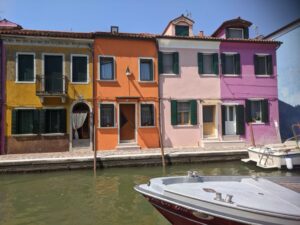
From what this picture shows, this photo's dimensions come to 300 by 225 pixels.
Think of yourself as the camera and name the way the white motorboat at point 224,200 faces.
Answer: facing to the left of the viewer

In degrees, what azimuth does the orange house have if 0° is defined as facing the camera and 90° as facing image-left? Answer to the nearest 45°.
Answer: approximately 0°

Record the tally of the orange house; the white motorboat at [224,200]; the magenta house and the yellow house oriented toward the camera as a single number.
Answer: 3

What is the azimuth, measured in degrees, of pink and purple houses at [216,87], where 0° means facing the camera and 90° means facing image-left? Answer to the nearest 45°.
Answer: approximately 0°

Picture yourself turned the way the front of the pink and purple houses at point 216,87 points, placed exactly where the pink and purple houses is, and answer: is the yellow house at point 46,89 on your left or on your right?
on your right

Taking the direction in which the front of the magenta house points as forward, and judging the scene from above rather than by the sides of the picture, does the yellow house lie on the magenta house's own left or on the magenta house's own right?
on the magenta house's own right

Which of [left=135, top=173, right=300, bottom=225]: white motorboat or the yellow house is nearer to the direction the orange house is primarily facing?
the white motorboat

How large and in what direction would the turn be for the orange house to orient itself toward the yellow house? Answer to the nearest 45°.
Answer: approximately 90° to its right

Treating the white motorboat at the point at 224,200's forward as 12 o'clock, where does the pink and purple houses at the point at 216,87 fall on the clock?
The pink and purple houses is roughly at 3 o'clock from the white motorboat.

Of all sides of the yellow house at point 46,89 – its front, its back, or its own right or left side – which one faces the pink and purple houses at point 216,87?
left

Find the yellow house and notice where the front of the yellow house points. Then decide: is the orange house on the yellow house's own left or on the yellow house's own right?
on the yellow house's own left

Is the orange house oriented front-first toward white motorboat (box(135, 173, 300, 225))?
yes

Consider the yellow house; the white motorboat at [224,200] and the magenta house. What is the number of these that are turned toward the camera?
2
